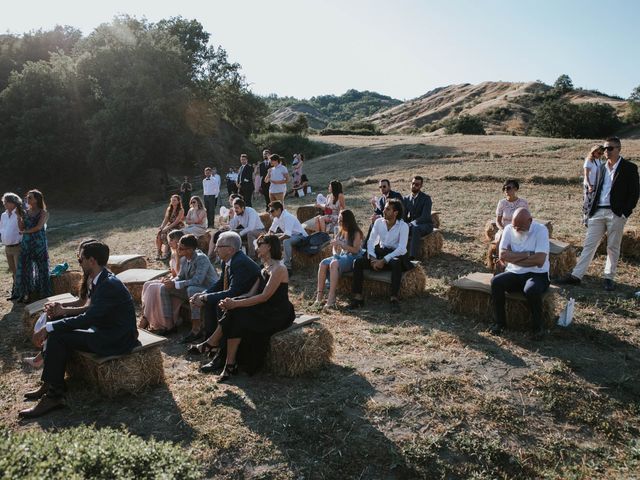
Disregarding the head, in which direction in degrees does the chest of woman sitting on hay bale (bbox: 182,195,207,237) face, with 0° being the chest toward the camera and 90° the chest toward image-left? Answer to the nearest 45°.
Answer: approximately 45°

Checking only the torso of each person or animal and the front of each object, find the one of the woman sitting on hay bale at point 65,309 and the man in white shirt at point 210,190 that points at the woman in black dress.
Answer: the man in white shirt

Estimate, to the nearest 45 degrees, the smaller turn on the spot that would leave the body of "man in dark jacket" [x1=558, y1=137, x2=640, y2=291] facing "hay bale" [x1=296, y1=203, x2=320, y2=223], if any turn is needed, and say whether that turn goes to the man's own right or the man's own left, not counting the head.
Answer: approximately 90° to the man's own right

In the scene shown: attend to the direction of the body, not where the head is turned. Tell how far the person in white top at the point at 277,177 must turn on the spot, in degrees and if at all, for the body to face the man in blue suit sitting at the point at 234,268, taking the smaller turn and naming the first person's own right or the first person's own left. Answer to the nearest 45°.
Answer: approximately 45° to the first person's own left

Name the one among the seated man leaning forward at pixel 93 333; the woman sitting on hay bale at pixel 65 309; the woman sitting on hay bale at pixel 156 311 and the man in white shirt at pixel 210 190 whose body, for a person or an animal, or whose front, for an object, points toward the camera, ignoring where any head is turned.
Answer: the man in white shirt

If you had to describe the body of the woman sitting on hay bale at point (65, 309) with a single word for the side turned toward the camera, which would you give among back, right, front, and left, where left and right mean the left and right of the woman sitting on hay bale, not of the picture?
left

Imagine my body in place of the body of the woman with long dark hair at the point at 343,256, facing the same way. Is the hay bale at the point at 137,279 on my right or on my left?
on my right
